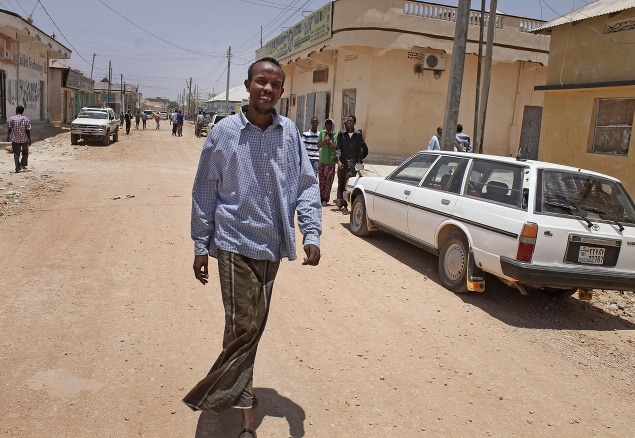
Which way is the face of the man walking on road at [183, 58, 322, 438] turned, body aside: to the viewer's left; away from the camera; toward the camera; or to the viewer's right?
toward the camera

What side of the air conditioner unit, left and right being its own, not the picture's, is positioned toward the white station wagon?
front

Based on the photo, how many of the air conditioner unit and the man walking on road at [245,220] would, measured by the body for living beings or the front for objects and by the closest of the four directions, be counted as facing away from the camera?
0

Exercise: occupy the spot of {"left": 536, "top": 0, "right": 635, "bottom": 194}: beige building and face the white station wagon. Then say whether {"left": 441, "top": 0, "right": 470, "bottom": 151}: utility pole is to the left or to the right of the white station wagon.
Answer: right

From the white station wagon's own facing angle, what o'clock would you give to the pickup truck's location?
The pickup truck is roughly at 12 o'clock from the white station wagon.

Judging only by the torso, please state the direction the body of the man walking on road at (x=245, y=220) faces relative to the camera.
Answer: toward the camera

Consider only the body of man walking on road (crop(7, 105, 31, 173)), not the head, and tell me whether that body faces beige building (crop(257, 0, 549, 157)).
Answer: no

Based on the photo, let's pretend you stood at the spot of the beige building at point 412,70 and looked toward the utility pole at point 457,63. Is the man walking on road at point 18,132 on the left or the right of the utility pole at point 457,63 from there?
right

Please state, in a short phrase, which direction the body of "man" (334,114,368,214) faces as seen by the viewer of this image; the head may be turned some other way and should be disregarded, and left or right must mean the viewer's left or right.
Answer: facing the viewer

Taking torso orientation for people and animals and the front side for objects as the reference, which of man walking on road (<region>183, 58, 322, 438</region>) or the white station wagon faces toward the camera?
the man walking on road

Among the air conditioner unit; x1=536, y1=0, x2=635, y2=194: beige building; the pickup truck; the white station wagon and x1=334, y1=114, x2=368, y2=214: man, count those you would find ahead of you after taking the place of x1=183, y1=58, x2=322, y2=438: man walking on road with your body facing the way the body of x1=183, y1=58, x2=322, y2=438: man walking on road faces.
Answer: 0

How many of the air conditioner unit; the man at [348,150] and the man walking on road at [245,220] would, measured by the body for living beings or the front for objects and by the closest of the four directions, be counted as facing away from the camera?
0
